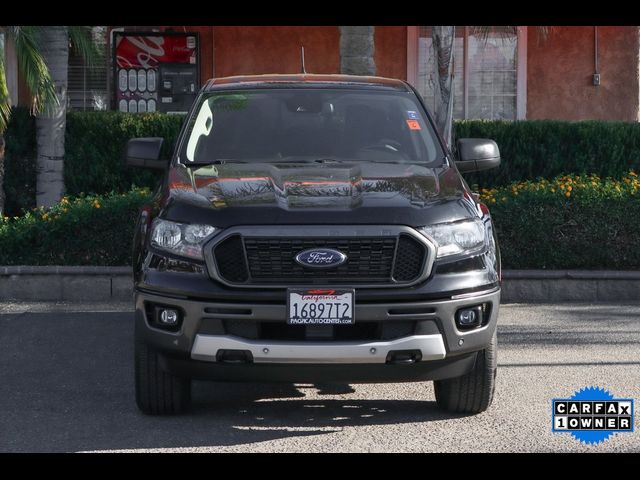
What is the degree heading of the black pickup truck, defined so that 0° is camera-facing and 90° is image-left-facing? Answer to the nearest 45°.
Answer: approximately 0°

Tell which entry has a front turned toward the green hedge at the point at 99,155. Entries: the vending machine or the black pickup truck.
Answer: the vending machine

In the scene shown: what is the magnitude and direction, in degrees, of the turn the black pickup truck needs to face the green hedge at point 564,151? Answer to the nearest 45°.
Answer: approximately 180°

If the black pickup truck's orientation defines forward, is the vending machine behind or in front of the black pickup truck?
behind

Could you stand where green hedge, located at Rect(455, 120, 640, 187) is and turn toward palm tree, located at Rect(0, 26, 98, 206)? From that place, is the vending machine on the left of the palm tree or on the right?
right

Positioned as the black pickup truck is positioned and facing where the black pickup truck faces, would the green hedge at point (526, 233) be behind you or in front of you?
behind

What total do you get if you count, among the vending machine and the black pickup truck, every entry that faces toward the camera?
2

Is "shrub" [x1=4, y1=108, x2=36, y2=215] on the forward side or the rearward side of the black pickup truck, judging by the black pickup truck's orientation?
on the rearward side

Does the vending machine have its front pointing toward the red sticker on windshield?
yes

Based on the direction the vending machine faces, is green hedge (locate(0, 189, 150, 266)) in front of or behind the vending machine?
in front
